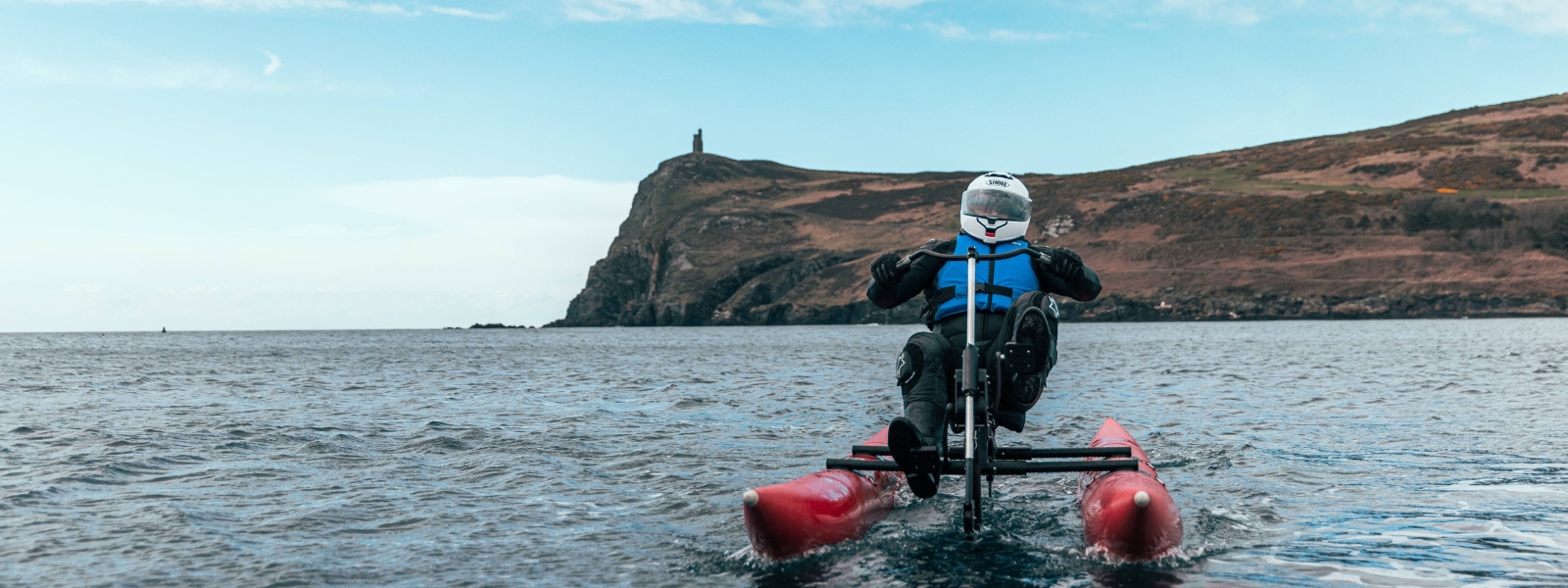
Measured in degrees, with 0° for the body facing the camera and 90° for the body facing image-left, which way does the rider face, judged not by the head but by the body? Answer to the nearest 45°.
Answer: approximately 0°
